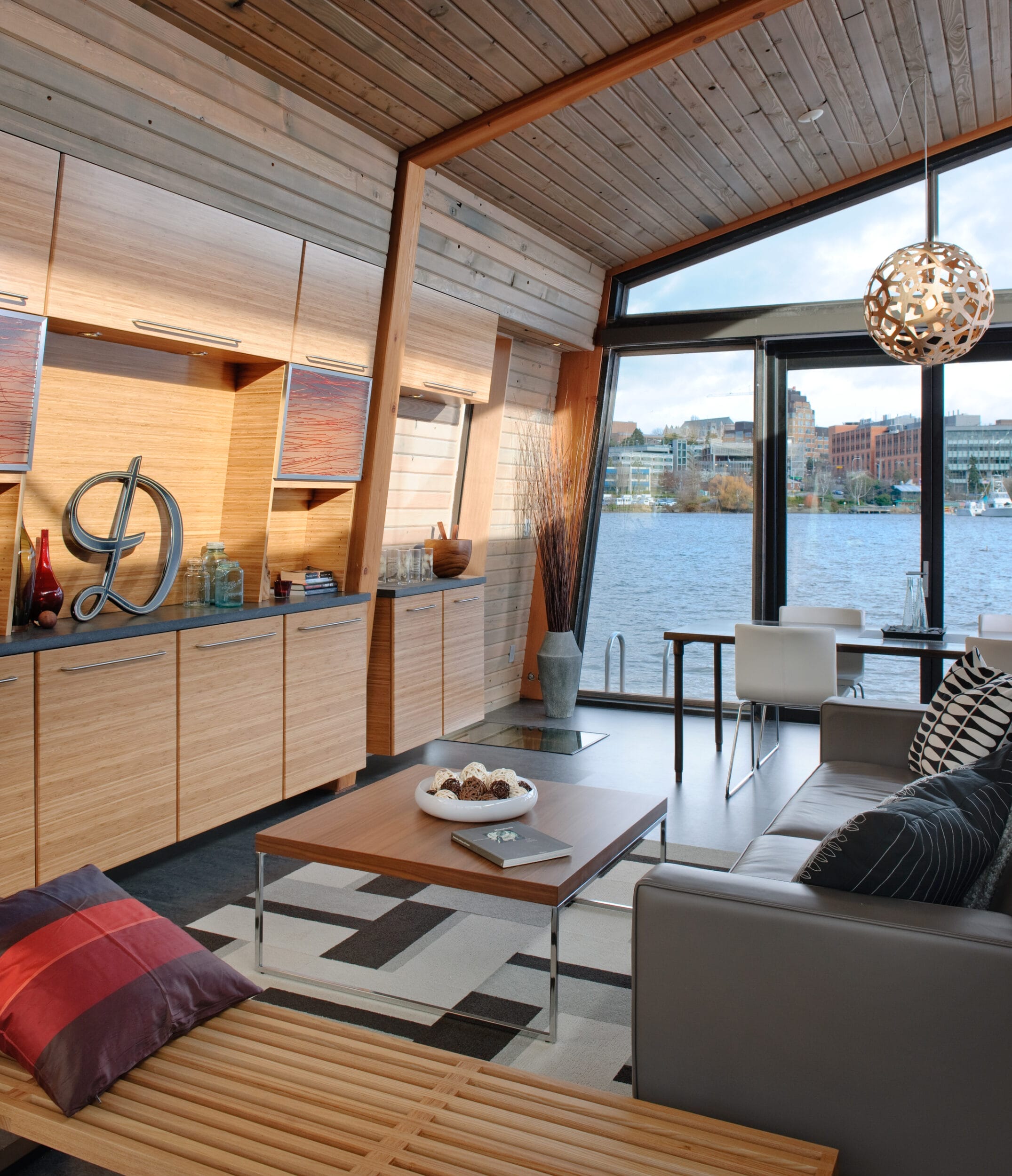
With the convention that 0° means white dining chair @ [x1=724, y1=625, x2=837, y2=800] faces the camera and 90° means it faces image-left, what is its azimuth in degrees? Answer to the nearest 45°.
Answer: approximately 180°

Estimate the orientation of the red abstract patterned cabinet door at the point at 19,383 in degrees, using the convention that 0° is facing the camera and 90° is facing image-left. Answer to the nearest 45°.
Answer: approximately 315°

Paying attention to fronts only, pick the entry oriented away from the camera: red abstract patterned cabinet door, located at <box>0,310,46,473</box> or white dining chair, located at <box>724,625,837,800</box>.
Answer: the white dining chair

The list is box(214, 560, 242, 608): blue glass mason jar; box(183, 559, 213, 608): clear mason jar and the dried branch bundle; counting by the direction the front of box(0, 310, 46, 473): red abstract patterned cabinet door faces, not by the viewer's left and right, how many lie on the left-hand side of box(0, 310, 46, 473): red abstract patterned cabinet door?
3

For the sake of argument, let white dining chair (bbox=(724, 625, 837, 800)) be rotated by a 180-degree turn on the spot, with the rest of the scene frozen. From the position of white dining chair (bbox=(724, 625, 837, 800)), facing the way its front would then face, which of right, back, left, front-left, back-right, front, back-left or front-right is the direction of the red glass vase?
front-right

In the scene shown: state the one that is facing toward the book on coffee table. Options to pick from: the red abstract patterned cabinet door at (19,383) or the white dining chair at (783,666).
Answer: the red abstract patterned cabinet door

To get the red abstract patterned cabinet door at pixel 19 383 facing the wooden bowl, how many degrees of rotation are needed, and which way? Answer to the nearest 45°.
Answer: approximately 90° to its left

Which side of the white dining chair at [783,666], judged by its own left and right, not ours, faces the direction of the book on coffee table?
back

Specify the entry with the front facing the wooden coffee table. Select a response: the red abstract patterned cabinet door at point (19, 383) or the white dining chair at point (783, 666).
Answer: the red abstract patterned cabinet door

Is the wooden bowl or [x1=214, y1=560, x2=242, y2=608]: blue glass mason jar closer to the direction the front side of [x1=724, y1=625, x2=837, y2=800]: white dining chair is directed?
the wooden bowl

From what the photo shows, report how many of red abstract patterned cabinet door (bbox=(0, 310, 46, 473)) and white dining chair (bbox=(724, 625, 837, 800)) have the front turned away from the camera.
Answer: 1

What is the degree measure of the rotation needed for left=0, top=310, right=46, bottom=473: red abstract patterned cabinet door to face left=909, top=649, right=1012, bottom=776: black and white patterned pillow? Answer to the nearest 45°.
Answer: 0° — it already faces it

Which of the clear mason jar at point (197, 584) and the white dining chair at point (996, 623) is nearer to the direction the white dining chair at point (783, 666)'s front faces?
the white dining chair

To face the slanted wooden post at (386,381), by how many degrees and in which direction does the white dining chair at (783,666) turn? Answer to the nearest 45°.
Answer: approximately 135° to its left

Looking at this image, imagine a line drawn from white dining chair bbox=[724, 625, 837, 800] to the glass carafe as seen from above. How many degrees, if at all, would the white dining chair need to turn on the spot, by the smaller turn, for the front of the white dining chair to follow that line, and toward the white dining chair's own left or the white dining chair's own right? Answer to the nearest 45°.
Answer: approximately 90° to the white dining chair's own right

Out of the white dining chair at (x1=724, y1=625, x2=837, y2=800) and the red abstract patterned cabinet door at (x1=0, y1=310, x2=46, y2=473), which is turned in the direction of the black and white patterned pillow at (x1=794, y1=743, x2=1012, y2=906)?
the red abstract patterned cabinet door

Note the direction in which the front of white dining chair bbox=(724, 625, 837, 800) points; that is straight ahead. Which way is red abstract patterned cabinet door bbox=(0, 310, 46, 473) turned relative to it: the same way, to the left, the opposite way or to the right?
to the right

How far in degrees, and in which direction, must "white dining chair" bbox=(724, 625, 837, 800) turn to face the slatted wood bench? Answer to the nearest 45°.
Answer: approximately 180°
